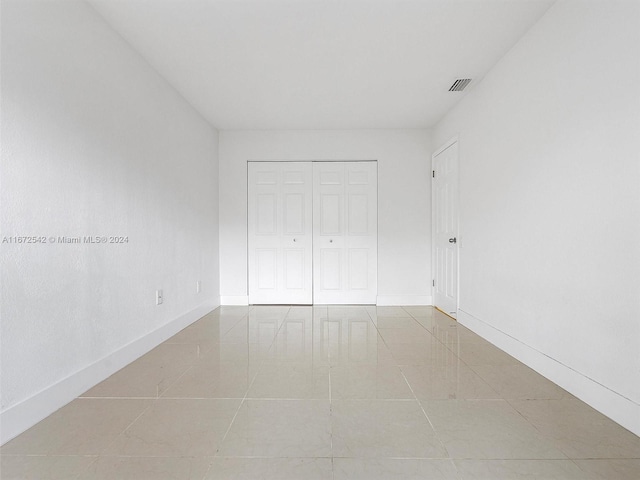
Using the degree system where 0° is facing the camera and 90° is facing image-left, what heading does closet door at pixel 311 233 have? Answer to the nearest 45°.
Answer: approximately 0°

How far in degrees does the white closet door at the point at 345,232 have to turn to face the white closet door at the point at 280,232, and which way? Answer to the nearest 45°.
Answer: approximately 90° to its right

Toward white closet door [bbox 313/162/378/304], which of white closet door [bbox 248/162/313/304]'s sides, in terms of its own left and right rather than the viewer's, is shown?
left

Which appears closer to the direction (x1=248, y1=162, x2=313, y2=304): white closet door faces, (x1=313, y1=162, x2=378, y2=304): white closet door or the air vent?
the air vent

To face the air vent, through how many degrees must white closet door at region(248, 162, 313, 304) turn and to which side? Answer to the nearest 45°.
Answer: approximately 45° to its left

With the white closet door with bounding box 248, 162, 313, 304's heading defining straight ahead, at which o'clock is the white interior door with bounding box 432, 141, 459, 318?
The white interior door is roughly at 10 o'clock from the white closet door.

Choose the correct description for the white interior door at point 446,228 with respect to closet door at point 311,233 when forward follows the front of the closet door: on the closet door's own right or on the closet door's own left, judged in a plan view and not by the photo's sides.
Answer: on the closet door's own left

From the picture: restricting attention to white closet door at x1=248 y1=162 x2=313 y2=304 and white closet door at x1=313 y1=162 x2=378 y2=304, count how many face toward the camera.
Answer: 2

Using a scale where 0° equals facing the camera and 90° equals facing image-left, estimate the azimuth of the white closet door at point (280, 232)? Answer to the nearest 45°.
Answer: approximately 0°

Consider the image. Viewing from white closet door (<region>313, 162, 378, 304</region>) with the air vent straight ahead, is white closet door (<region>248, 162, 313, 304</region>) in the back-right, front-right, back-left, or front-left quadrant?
back-right
